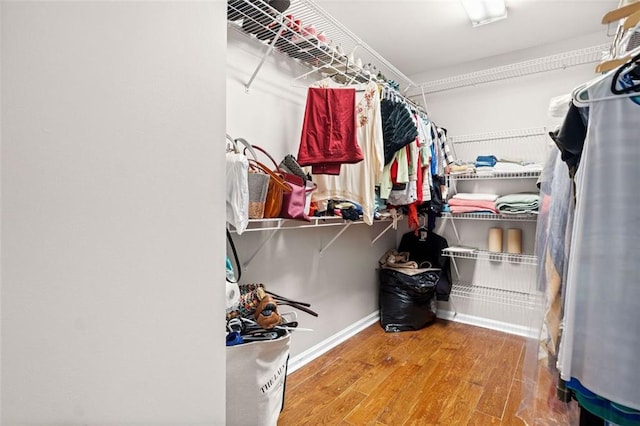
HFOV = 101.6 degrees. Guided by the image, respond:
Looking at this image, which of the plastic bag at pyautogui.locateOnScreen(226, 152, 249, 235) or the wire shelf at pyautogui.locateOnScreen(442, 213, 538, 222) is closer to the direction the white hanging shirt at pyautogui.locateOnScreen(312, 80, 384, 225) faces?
the plastic bag

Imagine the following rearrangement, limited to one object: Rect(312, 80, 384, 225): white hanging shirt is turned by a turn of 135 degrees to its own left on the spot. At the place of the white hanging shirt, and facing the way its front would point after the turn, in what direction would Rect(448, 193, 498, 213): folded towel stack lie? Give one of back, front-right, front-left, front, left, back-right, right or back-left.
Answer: front

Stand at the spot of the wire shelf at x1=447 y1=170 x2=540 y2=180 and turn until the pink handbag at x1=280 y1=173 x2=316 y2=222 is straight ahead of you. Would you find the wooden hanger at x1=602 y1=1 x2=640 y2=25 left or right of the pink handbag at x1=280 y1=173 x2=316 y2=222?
left

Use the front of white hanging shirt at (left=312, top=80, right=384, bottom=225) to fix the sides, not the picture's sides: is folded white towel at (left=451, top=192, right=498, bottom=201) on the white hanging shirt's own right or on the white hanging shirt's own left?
on the white hanging shirt's own left

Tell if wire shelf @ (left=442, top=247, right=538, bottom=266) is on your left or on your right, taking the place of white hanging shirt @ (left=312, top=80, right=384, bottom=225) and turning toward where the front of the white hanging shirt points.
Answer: on your left

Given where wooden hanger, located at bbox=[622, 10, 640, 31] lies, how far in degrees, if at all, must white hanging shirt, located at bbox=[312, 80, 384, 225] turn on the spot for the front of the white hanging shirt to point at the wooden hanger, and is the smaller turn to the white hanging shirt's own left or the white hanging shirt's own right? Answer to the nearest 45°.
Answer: approximately 45° to the white hanging shirt's own left

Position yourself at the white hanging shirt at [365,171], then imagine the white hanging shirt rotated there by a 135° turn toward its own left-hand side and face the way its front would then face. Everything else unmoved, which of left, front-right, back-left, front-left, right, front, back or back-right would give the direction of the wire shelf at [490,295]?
front

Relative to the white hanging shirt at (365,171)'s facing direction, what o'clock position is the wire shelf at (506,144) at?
The wire shelf is roughly at 8 o'clock from the white hanging shirt.

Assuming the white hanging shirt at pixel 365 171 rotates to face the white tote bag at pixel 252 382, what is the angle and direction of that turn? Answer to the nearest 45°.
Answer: approximately 45° to its right

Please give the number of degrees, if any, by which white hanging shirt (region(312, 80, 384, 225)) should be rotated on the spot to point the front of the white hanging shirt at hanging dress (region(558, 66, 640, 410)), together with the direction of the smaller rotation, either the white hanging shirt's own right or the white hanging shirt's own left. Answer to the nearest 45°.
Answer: approximately 45° to the white hanging shirt's own left

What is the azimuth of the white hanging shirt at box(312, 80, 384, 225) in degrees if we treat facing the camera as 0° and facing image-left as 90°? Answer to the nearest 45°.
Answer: approximately 0°
